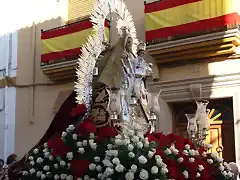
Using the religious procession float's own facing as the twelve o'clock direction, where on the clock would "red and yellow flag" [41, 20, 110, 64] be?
The red and yellow flag is roughly at 7 o'clock from the religious procession float.

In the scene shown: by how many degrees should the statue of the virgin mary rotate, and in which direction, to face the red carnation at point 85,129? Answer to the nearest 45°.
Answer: approximately 90° to its right

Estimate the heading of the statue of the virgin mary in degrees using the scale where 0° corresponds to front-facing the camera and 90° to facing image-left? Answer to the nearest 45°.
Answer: approximately 315°

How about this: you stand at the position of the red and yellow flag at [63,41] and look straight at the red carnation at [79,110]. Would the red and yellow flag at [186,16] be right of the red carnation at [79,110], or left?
left

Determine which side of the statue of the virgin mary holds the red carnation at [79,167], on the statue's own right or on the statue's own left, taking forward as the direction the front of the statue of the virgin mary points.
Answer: on the statue's own right

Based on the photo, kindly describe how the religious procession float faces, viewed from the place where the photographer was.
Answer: facing the viewer and to the right of the viewer

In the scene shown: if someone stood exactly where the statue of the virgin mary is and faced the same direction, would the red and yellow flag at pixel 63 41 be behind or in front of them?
behind

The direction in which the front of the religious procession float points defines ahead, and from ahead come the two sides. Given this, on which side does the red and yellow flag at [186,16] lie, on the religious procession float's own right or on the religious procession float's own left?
on the religious procession float's own left
